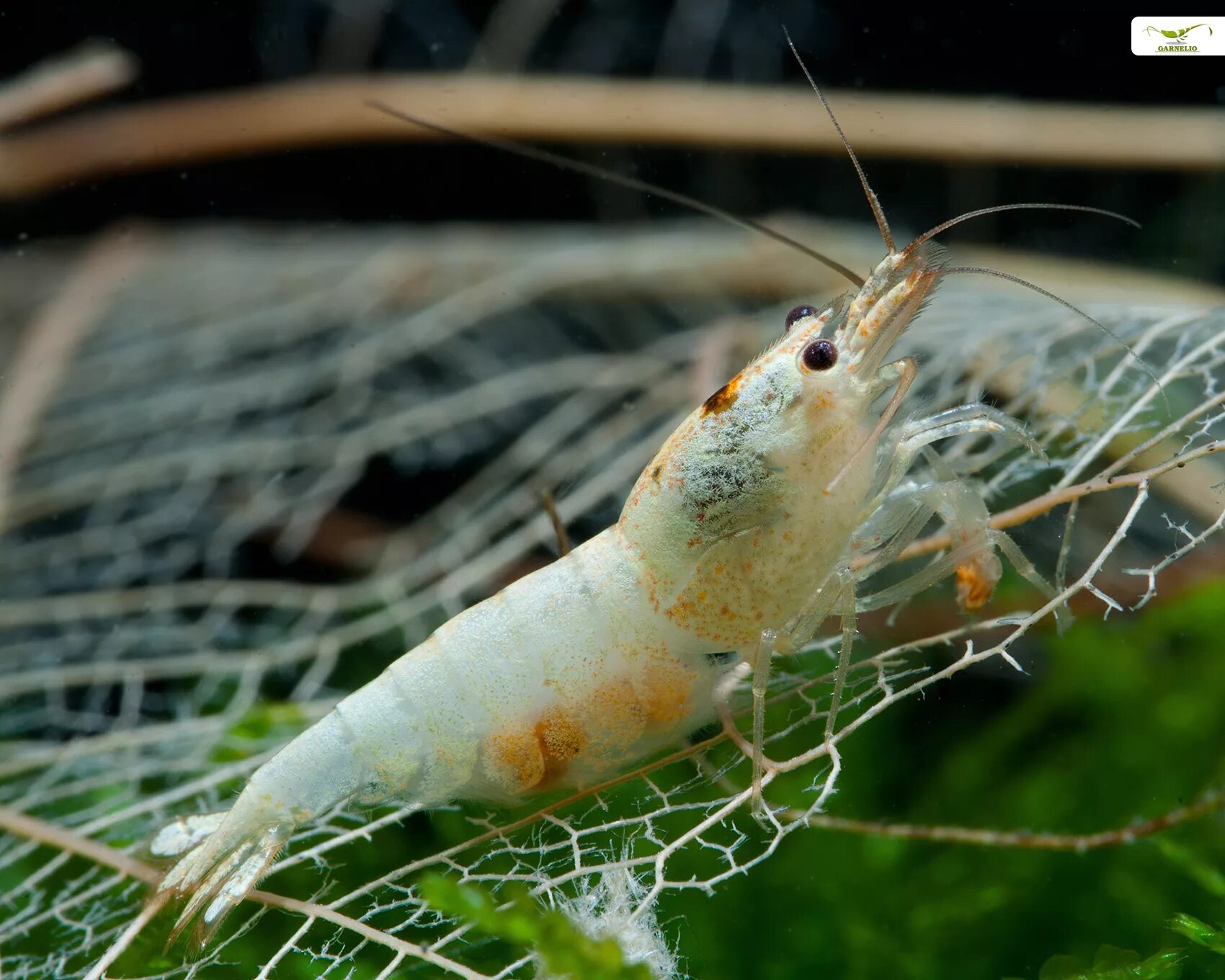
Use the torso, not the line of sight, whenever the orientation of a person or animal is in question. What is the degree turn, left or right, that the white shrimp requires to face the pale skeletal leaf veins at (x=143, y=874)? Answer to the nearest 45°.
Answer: approximately 180°

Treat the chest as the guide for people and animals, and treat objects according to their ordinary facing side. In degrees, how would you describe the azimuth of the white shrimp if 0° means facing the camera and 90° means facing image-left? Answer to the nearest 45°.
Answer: approximately 270°
